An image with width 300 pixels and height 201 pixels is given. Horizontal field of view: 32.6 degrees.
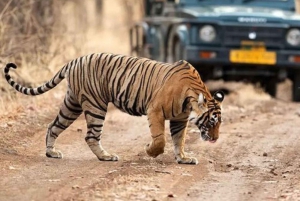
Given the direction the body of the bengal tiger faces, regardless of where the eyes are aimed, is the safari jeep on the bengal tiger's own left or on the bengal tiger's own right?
on the bengal tiger's own left

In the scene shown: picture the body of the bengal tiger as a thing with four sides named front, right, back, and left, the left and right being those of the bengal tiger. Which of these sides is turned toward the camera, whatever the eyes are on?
right
